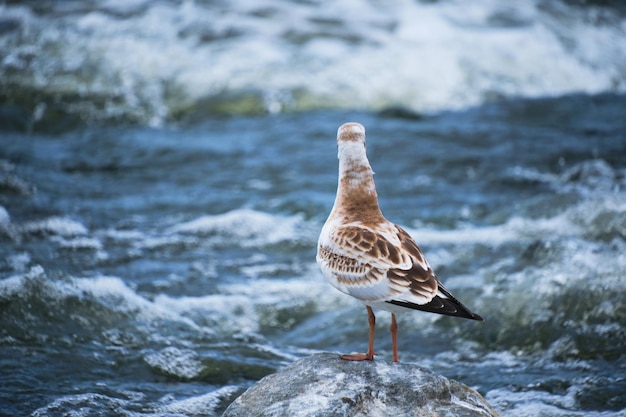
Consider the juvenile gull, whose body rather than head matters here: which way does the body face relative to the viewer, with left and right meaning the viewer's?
facing away from the viewer and to the left of the viewer
